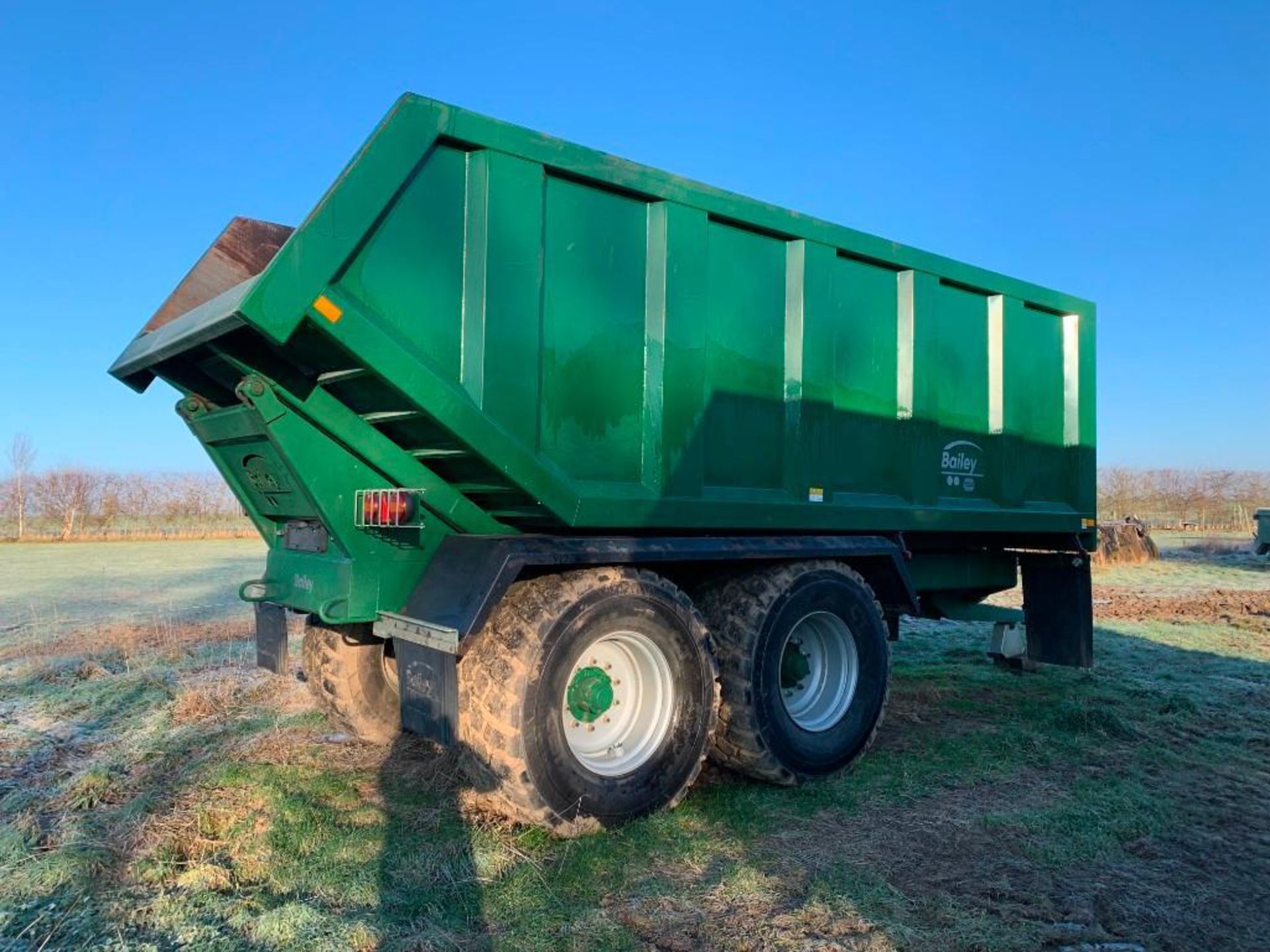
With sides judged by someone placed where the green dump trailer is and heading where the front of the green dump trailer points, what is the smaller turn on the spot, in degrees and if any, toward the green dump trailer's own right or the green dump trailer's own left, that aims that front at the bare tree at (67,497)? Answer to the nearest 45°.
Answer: approximately 90° to the green dump trailer's own left

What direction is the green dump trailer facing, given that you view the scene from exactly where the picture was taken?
facing away from the viewer and to the right of the viewer
